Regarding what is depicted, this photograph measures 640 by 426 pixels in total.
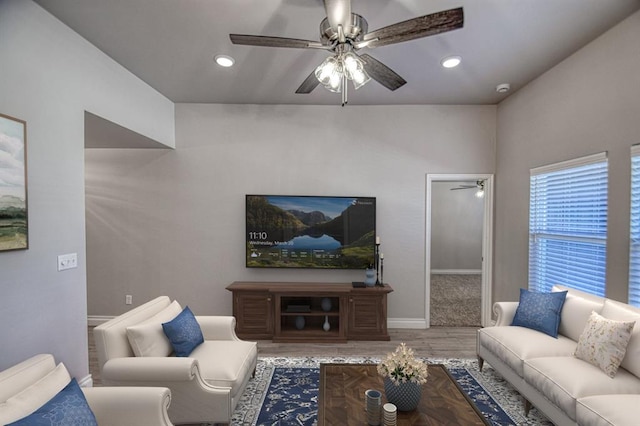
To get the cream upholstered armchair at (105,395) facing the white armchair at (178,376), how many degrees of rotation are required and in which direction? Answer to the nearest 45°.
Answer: approximately 90° to its left

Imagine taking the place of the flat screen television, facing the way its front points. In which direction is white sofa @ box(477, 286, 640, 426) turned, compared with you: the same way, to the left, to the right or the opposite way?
to the right

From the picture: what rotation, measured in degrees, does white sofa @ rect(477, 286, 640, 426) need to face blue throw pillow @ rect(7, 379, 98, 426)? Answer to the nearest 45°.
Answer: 0° — it already faces it

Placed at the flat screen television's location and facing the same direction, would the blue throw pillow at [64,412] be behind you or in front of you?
in front

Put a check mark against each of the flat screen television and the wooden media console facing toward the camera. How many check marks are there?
2

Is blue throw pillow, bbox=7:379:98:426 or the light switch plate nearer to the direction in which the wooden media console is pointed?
the blue throw pillow

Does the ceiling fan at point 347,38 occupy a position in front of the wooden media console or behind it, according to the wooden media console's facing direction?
in front

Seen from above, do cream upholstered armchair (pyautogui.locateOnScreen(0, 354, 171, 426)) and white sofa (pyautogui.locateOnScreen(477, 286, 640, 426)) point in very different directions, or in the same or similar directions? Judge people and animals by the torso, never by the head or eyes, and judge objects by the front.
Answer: very different directions

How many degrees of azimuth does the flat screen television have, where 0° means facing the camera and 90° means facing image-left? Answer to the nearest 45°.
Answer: approximately 0°
